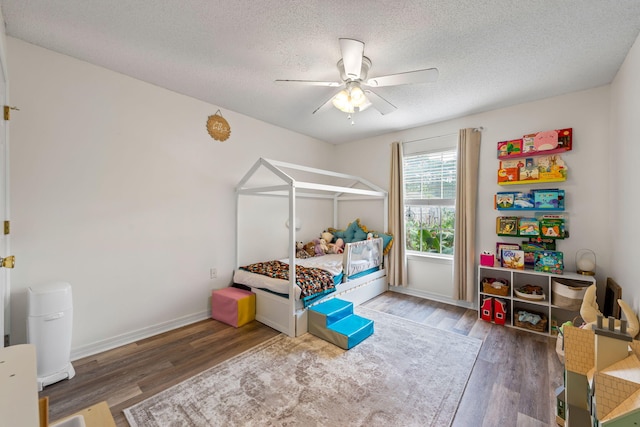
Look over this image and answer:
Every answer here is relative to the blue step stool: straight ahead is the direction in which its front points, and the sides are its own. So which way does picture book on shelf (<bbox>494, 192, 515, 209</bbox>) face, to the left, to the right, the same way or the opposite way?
to the right

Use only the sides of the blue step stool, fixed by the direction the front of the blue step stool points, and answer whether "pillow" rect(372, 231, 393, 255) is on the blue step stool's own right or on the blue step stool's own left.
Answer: on the blue step stool's own left
